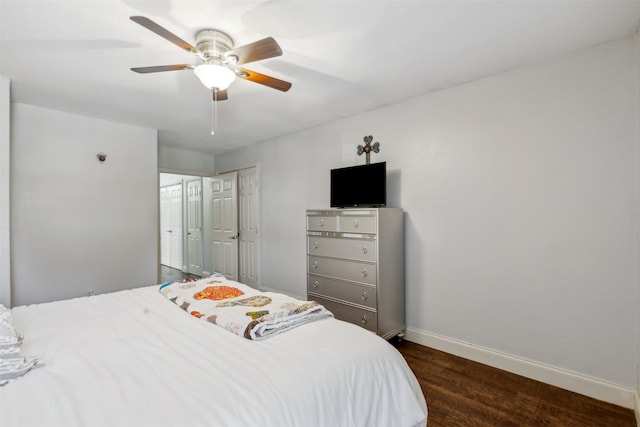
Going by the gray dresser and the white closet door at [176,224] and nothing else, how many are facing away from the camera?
0

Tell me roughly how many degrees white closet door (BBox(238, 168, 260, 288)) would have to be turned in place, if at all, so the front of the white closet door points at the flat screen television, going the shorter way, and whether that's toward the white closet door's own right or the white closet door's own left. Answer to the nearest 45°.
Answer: approximately 90° to the white closet door's own left

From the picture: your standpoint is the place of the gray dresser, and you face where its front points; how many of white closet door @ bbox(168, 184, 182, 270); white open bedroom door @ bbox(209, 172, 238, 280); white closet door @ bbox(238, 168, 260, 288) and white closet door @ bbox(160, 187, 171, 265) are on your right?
4

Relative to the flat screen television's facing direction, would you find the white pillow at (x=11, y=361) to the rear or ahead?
ahead

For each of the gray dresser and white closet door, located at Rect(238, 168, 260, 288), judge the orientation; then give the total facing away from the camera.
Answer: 0

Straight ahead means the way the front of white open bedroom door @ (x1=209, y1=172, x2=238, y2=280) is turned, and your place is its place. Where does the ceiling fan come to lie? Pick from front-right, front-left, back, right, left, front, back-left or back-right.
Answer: front-left

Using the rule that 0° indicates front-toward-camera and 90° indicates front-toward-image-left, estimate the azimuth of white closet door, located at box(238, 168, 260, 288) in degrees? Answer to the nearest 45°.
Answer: approximately 45°

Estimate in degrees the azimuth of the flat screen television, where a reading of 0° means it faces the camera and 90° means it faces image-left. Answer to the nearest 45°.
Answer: approximately 45°

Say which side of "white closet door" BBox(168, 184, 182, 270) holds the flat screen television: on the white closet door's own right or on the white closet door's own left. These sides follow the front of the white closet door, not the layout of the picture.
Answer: on the white closet door's own left

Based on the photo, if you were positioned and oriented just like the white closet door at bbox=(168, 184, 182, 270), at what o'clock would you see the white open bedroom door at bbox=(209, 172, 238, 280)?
the white open bedroom door at bbox=(209, 172, 238, 280) is roughly at 10 o'clock from the white closet door at bbox=(168, 184, 182, 270).

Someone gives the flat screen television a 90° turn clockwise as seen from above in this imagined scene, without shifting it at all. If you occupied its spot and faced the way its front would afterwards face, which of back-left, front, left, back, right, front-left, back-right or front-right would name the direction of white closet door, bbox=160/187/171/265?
front
